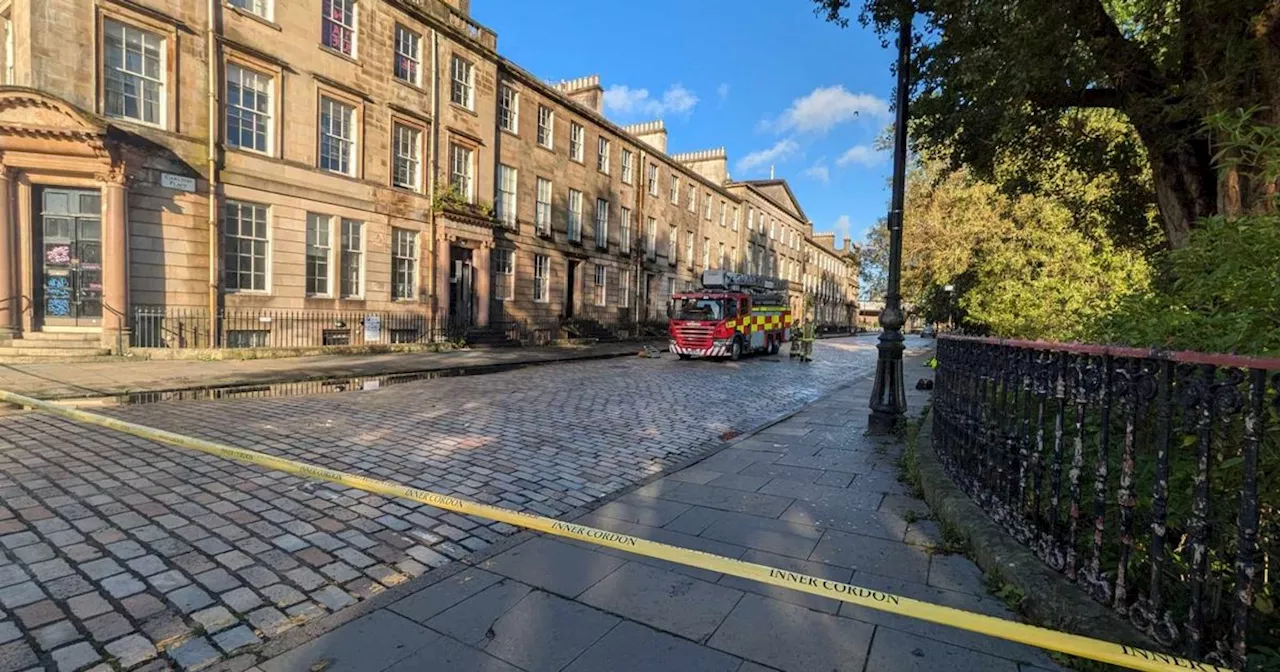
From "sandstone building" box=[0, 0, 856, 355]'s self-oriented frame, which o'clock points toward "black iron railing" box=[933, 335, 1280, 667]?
The black iron railing is roughly at 1 o'clock from the sandstone building.

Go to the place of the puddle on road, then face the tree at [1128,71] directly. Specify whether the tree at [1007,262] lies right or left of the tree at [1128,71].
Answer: left

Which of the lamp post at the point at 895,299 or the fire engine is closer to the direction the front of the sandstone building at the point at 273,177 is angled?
the lamp post

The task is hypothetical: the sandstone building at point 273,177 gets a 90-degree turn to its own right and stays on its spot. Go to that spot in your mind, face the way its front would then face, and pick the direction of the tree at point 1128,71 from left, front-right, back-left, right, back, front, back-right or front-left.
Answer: left

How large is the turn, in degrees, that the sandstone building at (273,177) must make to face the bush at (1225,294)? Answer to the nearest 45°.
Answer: approximately 45° to its right

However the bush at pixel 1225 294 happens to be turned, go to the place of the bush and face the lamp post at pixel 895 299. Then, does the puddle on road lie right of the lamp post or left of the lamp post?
left

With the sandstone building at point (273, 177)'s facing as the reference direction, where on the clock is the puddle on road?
The puddle on road is roughly at 1 o'clock from the sandstone building.

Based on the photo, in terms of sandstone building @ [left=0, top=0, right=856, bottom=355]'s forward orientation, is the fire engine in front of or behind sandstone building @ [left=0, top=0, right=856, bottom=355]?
in front

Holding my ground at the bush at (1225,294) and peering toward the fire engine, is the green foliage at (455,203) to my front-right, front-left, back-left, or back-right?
front-left

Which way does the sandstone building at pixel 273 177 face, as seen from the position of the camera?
facing the viewer and to the right of the viewer

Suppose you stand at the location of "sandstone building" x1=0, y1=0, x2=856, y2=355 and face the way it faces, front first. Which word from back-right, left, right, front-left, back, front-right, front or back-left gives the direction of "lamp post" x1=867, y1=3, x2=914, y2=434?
front

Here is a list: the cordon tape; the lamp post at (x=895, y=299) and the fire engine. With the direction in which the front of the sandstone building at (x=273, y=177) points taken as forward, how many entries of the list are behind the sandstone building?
0

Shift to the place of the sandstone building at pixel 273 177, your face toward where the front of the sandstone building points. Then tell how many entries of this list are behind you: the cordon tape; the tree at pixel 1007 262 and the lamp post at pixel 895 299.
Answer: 0

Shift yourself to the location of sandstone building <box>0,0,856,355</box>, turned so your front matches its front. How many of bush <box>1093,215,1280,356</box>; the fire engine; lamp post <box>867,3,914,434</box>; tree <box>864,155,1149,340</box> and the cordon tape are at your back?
0
